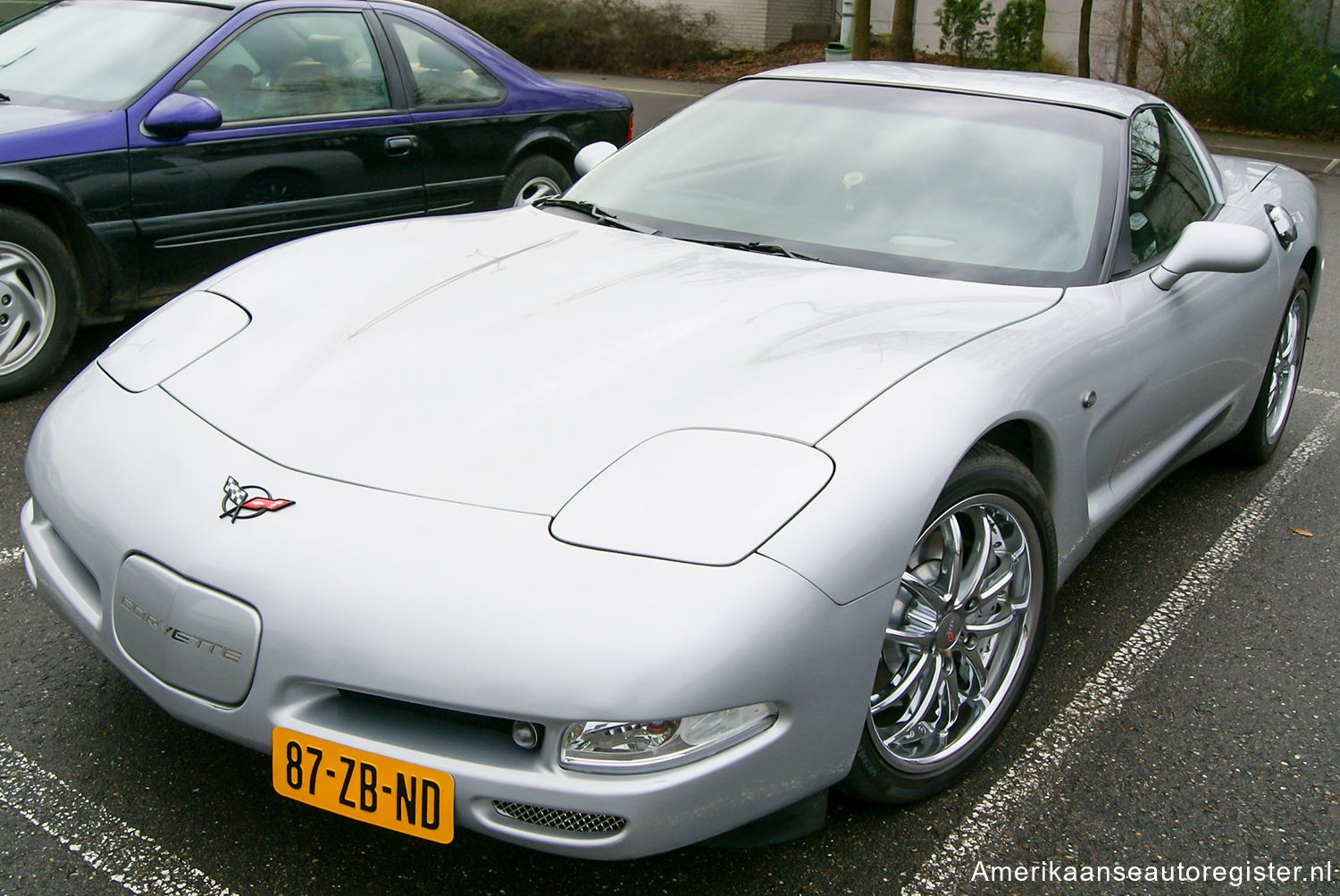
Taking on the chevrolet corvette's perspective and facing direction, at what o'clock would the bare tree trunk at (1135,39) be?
The bare tree trunk is roughly at 5 o'clock from the chevrolet corvette.

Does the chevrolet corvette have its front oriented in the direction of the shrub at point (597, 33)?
no

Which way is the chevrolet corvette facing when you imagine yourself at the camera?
facing the viewer and to the left of the viewer

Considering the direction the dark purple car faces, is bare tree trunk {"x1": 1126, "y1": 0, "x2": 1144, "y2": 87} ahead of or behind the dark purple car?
behind

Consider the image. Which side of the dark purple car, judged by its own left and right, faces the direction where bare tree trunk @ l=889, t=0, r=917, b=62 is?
back

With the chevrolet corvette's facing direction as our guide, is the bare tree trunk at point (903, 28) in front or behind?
behind

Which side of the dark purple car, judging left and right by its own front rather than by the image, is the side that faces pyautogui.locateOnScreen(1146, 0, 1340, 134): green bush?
back

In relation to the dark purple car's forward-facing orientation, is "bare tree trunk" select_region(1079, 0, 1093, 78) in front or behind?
behind

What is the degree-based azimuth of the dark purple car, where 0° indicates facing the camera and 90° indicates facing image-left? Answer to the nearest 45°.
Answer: approximately 45°

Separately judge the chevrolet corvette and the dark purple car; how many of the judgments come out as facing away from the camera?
0

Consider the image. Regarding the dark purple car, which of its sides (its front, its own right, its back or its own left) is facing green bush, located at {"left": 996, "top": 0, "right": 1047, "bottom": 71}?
back

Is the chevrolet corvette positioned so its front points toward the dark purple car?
no
